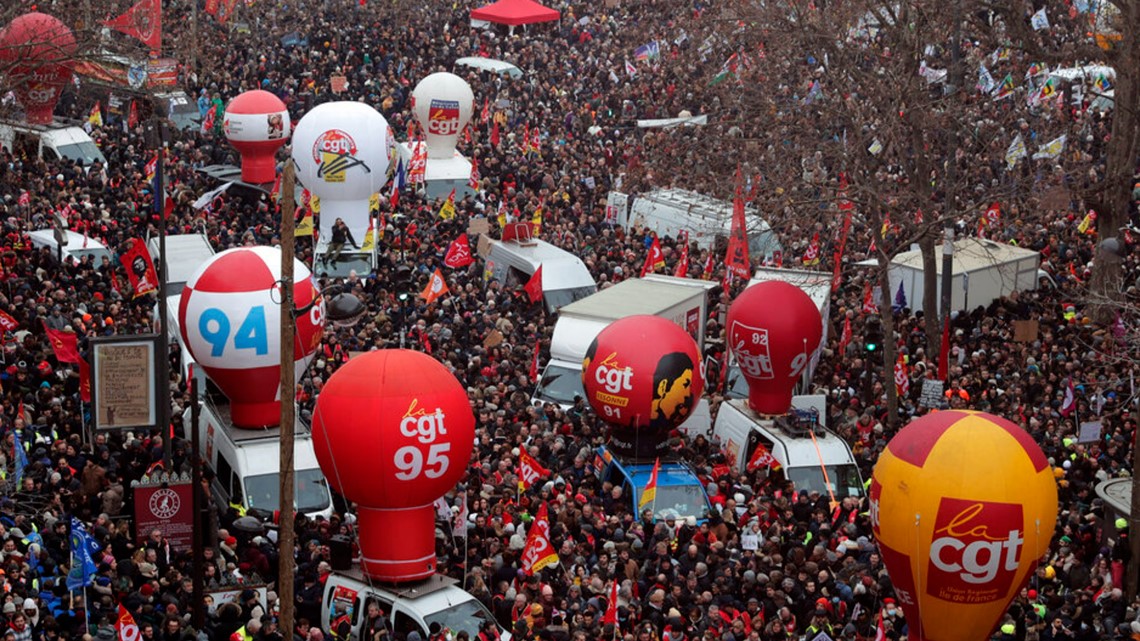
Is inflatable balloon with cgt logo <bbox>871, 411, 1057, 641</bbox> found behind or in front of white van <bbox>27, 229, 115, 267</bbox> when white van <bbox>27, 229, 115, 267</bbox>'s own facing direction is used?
in front

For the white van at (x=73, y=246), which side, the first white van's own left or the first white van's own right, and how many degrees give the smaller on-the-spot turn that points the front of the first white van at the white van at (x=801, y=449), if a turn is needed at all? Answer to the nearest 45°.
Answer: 0° — it already faces it

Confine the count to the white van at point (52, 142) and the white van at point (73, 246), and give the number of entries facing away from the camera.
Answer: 0

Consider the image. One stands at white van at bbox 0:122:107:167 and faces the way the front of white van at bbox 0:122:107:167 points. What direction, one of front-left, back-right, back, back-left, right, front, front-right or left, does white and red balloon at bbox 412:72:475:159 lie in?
front-left

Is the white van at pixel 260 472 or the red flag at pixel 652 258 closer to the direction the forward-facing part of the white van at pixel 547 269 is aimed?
the red flag

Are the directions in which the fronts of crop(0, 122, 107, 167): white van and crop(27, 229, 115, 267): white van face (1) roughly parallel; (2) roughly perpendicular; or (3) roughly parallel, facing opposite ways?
roughly parallel

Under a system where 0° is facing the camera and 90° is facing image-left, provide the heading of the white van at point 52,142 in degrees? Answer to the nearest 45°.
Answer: approximately 315°

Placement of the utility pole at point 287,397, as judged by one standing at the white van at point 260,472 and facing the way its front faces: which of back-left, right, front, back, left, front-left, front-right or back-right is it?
front-right

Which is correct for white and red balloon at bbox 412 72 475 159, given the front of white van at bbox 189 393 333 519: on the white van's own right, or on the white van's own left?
on the white van's own left

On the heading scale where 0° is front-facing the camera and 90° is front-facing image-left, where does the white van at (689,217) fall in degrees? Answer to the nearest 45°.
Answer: approximately 315°

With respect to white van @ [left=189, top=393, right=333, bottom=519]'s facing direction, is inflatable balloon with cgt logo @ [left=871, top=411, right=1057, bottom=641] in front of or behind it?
in front

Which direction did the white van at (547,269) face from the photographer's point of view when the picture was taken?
facing the viewer and to the right of the viewer

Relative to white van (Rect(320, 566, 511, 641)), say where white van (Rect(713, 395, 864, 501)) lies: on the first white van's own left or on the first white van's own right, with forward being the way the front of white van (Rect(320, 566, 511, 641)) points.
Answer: on the first white van's own left

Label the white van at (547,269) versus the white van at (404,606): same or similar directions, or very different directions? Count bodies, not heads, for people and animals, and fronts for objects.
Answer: same or similar directions

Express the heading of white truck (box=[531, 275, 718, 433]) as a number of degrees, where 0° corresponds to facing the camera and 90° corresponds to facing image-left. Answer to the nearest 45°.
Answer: approximately 45°

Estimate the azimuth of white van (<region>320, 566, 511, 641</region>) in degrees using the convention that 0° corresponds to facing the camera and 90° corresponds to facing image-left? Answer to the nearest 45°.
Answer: approximately 315°

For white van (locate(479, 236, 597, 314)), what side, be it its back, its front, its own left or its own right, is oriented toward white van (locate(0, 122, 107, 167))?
back

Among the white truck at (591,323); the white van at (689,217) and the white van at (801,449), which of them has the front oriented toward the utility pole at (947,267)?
the white van at (689,217)

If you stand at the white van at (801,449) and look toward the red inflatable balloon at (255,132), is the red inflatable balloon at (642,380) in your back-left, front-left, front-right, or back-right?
front-left

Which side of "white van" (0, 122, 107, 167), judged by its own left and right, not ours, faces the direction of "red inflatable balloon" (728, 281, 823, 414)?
front
